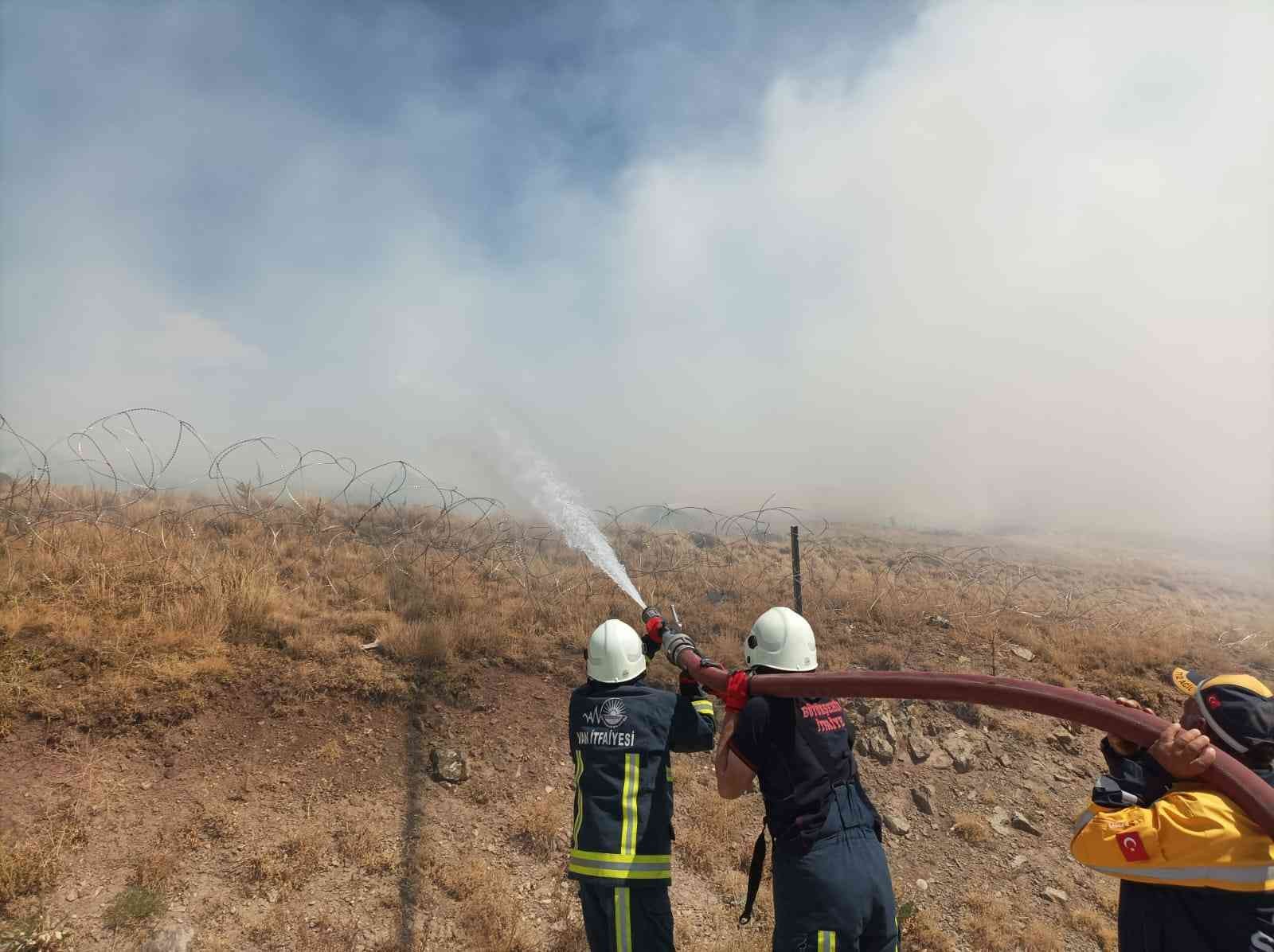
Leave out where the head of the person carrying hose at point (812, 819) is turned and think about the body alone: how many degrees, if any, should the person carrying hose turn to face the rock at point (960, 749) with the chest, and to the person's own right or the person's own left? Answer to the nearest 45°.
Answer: approximately 45° to the person's own right

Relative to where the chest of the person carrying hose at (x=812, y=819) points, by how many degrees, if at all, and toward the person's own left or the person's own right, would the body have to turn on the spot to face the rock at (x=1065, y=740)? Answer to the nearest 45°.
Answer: approximately 90° to the person's own right

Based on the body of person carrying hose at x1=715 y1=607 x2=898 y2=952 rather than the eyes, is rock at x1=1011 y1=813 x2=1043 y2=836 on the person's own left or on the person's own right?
on the person's own right

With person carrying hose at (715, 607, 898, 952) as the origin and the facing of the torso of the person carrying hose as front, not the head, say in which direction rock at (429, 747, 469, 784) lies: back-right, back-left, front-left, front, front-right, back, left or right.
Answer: front

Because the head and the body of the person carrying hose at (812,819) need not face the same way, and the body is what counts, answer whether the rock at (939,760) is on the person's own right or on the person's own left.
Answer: on the person's own right

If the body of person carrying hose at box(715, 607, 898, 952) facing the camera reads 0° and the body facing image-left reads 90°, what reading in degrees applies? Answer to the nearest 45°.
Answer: approximately 135°

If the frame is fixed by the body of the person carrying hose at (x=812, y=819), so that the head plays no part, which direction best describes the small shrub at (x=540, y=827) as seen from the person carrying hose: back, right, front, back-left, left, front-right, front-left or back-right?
front

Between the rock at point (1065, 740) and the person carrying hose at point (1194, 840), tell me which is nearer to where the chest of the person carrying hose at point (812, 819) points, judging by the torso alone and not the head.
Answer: the rock
